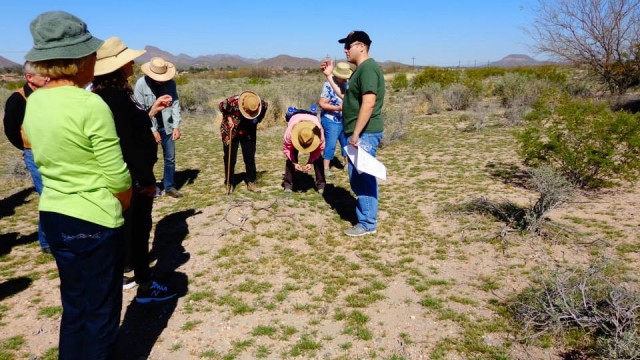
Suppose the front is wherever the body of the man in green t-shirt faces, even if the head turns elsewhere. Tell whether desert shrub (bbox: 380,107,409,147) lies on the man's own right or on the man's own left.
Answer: on the man's own right

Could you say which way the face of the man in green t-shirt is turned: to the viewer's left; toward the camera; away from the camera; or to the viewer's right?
to the viewer's left

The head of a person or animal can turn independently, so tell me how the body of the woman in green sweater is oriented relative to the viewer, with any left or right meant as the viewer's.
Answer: facing away from the viewer and to the right of the viewer

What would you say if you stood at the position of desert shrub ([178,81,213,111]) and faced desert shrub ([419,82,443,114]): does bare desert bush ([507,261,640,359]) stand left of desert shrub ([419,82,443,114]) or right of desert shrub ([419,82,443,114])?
right

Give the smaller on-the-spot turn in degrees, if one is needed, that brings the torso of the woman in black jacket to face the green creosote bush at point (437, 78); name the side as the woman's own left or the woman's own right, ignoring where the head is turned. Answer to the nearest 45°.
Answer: approximately 45° to the woman's own left

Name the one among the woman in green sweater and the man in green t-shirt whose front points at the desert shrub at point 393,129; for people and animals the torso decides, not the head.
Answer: the woman in green sweater

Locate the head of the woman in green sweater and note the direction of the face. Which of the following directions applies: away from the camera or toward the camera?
away from the camera

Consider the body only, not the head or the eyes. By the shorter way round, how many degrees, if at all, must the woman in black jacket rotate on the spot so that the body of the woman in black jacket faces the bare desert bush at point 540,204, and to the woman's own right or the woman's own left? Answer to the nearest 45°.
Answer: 0° — they already face it

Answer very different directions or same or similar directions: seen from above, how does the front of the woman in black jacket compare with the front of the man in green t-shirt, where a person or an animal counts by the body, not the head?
very different directions

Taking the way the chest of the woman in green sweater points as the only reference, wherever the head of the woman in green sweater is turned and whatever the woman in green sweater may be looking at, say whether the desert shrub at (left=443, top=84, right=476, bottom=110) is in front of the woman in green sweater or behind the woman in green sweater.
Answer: in front

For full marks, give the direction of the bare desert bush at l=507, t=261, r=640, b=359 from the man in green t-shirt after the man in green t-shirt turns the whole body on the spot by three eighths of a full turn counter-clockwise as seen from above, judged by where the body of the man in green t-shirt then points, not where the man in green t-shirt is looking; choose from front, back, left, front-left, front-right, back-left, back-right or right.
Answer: front

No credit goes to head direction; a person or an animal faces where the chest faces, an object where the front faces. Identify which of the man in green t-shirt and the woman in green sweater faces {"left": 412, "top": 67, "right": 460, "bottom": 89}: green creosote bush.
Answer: the woman in green sweater
